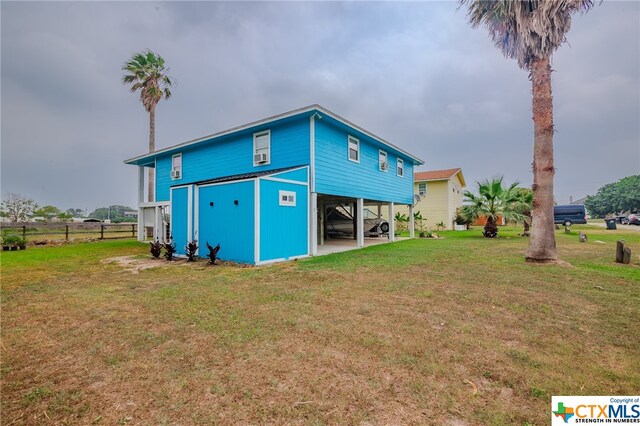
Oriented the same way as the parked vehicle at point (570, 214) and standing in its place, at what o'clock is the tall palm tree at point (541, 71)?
The tall palm tree is roughly at 9 o'clock from the parked vehicle.

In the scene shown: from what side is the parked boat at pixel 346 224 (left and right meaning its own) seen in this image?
right

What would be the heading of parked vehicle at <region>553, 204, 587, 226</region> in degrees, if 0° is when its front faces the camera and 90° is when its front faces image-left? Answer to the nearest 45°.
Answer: approximately 90°

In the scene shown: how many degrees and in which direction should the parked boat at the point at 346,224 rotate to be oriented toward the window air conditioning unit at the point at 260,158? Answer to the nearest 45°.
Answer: approximately 135° to its right
